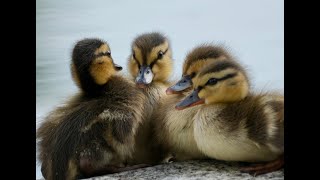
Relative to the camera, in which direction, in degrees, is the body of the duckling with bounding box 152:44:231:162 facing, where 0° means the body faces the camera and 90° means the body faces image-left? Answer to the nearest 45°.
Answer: approximately 45°

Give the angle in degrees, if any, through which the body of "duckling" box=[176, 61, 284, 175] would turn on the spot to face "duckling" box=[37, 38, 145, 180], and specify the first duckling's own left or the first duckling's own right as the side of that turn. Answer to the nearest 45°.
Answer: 0° — it already faces it

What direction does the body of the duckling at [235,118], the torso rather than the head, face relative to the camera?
to the viewer's left

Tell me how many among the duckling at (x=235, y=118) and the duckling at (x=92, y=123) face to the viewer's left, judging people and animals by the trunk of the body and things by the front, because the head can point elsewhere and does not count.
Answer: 1

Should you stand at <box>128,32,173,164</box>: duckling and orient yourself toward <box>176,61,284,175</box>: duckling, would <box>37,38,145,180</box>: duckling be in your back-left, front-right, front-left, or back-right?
back-right
